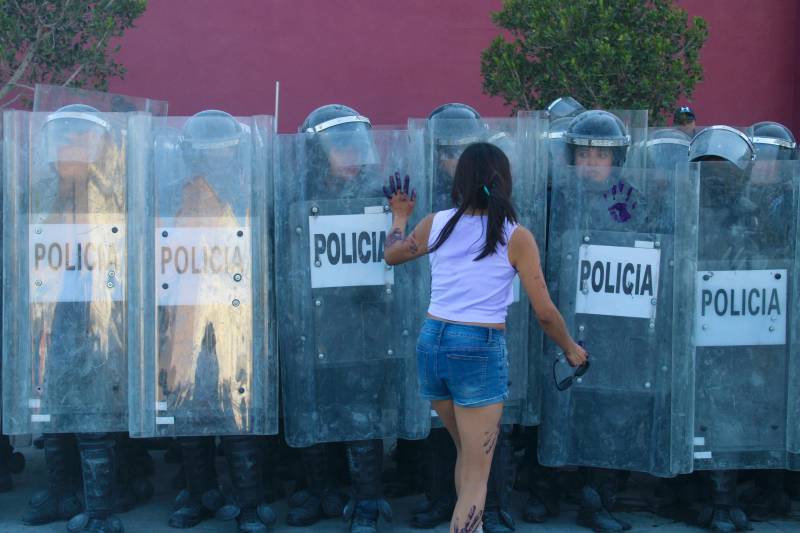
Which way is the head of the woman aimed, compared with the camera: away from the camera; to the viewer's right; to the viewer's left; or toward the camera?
away from the camera

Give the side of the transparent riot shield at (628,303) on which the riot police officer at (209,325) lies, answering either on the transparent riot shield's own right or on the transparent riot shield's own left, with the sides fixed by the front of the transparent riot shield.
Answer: on the transparent riot shield's own right

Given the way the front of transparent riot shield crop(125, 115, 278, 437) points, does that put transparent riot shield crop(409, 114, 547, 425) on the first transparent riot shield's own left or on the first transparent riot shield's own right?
on the first transparent riot shield's own left

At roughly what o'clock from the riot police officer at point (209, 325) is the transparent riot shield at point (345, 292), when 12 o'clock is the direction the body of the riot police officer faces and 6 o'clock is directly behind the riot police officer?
The transparent riot shield is roughly at 9 o'clock from the riot police officer.

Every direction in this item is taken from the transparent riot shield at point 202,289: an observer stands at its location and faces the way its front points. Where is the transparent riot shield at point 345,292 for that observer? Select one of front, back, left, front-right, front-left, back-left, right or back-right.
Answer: left

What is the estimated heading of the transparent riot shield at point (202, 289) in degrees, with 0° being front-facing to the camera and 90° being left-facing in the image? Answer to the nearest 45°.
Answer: approximately 0°

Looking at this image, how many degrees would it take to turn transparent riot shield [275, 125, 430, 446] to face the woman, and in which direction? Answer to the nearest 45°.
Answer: approximately 45° to its left

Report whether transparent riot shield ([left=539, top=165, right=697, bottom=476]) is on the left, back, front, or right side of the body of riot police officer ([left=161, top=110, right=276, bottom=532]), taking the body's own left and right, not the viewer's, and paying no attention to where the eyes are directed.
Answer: left

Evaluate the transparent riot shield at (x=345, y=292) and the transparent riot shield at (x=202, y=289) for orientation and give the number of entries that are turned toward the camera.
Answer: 2

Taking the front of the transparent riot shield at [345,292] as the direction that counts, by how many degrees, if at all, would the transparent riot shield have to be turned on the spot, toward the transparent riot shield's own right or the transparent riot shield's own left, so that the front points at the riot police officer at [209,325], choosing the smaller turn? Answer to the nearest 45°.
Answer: approximately 90° to the transparent riot shield's own right

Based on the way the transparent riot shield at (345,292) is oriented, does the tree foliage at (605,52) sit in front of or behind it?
behind
